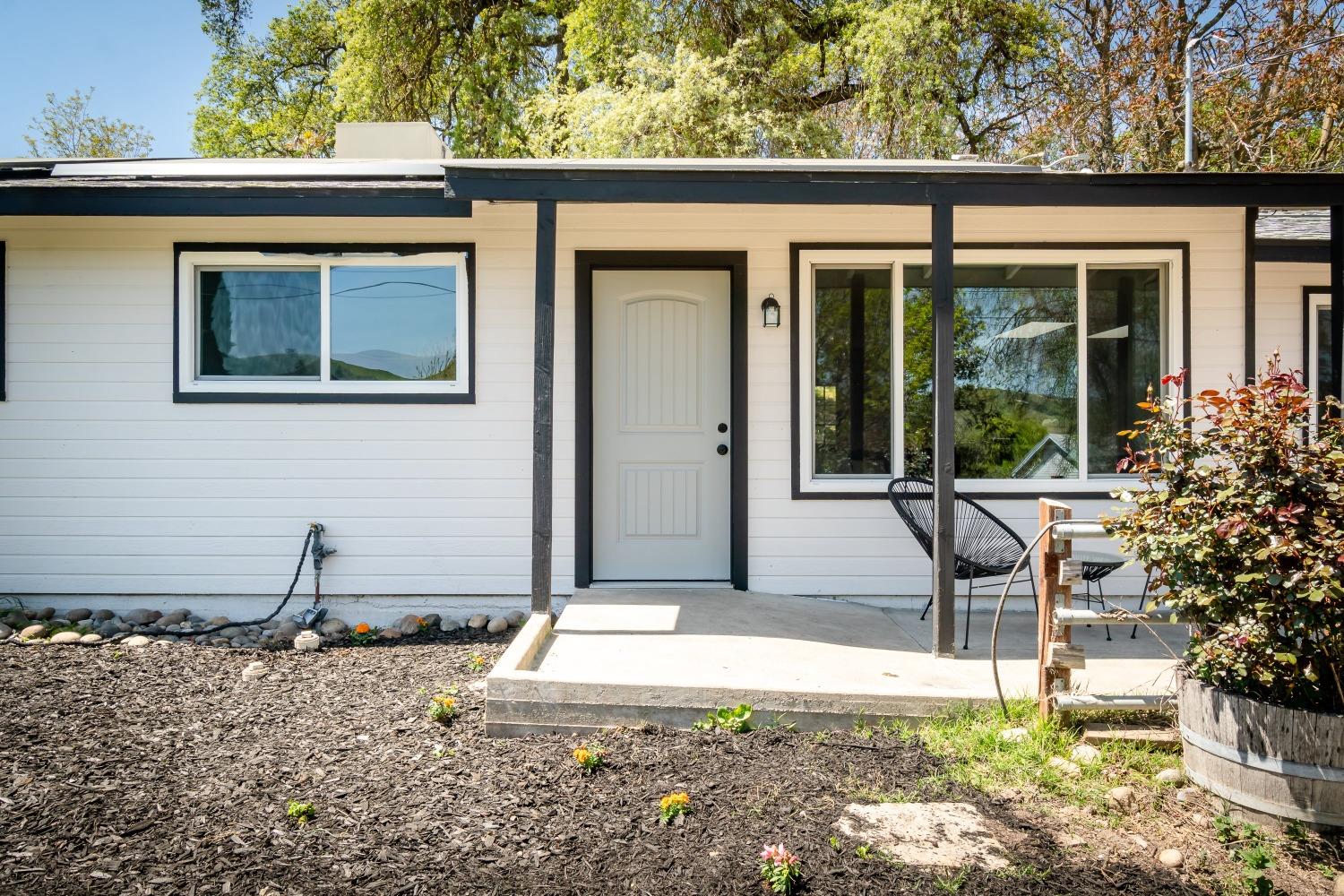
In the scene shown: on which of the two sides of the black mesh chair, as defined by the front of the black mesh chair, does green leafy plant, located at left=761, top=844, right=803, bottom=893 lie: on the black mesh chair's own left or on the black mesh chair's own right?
on the black mesh chair's own right

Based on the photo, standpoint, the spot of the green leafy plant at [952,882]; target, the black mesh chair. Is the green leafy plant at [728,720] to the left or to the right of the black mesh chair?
left

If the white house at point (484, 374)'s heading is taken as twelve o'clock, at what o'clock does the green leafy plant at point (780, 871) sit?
The green leafy plant is roughly at 11 o'clock from the white house.

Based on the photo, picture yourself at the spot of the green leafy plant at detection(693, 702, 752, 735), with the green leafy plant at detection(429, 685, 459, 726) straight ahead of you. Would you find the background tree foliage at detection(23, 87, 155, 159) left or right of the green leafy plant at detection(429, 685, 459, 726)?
right

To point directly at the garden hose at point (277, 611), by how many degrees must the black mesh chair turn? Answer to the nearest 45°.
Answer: approximately 135° to its right

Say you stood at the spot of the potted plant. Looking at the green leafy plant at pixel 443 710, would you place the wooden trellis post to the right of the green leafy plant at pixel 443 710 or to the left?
right

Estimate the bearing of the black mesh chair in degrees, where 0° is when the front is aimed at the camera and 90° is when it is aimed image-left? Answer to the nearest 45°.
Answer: approximately 315°

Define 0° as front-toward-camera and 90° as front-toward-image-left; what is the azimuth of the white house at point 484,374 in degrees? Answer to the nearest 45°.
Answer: approximately 0°
